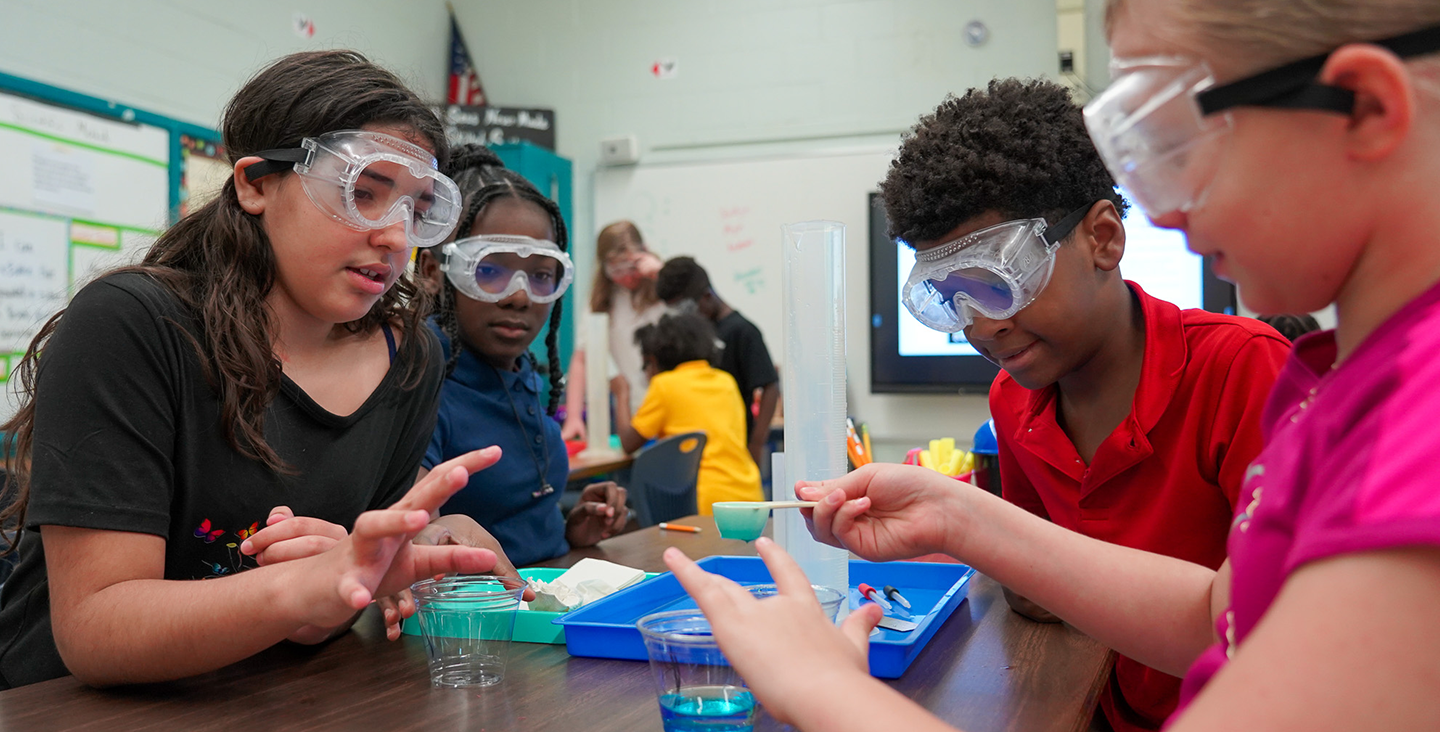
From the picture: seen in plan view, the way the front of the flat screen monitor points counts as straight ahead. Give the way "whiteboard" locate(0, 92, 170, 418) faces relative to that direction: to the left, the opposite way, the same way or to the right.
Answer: to the left

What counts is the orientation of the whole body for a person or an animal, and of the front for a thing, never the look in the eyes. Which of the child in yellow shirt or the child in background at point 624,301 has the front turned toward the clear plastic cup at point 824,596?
the child in background

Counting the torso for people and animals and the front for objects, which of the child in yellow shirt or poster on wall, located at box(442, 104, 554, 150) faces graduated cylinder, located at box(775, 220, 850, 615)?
the poster on wall

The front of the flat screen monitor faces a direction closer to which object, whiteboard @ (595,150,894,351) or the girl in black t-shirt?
the girl in black t-shirt

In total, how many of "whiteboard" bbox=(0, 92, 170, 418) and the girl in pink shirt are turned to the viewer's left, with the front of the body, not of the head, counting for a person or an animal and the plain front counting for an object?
1

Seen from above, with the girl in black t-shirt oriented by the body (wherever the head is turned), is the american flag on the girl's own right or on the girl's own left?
on the girl's own left

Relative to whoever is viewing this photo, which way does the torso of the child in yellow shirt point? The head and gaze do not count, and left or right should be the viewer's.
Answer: facing away from the viewer and to the left of the viewer

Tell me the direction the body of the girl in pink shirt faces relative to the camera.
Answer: to the viewer's left

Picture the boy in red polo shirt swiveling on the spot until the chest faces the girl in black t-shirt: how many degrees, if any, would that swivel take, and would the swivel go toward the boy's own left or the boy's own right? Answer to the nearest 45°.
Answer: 0° — they already face them

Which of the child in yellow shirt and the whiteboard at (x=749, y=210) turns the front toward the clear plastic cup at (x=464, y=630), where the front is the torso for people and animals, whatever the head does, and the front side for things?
the whiteboard
